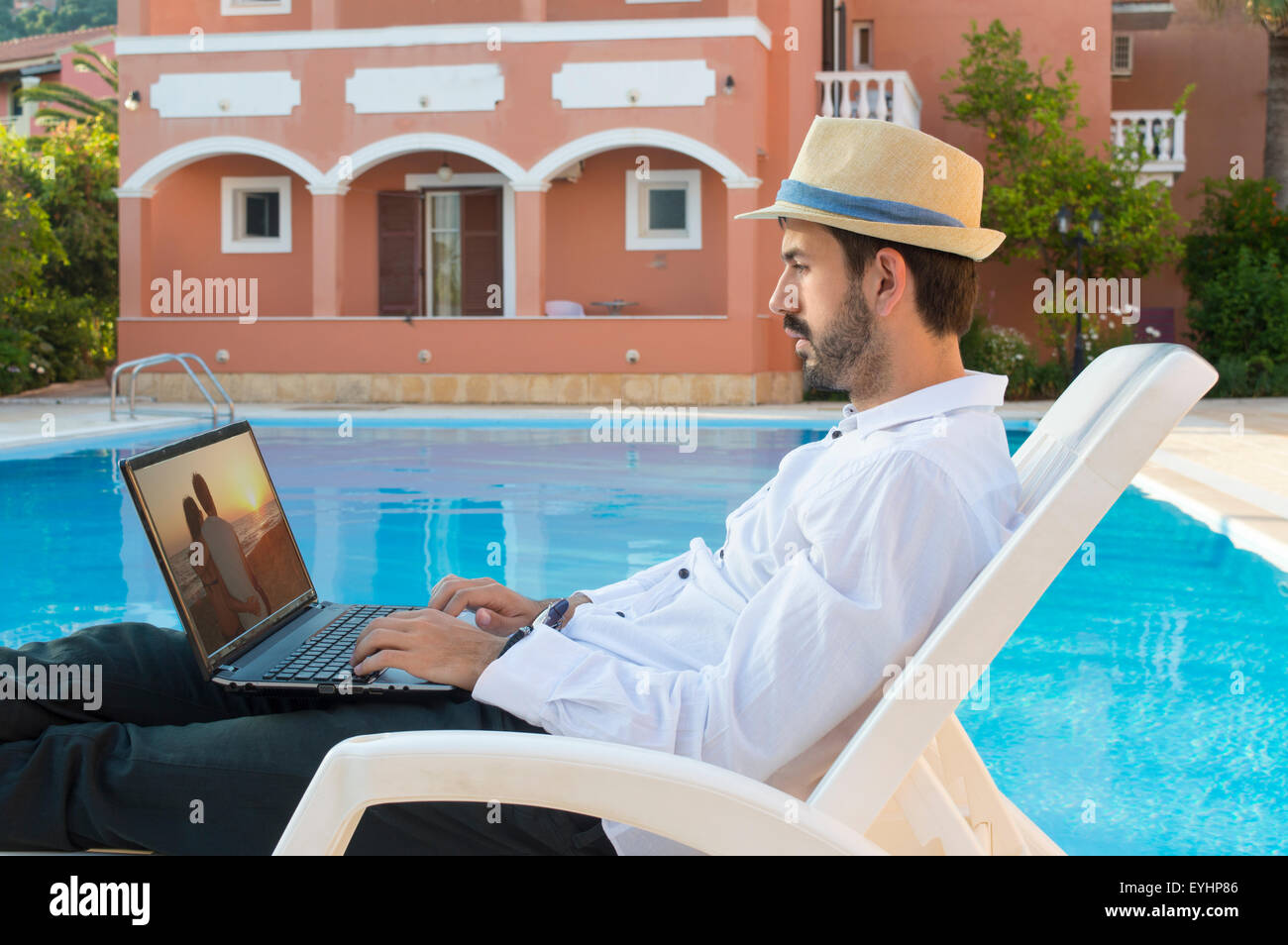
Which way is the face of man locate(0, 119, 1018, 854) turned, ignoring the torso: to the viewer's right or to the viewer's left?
to the viewer's left

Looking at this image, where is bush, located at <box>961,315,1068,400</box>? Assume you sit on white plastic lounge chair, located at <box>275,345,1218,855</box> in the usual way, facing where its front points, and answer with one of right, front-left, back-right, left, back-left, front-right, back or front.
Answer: right

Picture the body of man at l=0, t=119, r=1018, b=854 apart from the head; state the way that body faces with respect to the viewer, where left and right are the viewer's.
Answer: facing to the left of the viewer

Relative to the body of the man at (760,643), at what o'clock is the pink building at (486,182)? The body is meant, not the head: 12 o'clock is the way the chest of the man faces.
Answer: The pink building is roughly at 3 o'clock from the man.

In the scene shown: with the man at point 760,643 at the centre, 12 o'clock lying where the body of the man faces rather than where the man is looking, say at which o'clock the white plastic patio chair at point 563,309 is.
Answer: The white plastic patio chair is roughly at 3 o'clock from the man.

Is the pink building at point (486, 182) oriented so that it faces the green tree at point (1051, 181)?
no

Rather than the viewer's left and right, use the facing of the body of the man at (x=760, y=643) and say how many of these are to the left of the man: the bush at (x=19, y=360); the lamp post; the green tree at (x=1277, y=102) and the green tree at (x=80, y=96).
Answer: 0

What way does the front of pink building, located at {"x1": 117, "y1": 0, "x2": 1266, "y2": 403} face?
toward the camera

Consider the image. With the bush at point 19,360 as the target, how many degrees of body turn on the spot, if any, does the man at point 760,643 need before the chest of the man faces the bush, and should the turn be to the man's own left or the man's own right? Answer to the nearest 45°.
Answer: approximately 90° to the man's own right

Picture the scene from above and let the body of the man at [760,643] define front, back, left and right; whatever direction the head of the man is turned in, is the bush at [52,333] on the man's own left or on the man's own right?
on the man's own right

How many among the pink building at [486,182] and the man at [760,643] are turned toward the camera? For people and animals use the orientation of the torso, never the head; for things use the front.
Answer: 1

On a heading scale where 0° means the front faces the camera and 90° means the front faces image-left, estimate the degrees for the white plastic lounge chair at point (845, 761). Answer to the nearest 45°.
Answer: approximately 90°

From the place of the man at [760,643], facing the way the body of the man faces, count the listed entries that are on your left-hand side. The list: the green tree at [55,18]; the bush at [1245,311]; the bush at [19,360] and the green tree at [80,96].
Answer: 0

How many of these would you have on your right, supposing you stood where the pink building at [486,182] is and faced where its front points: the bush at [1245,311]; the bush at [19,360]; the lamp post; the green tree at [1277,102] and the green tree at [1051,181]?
1
